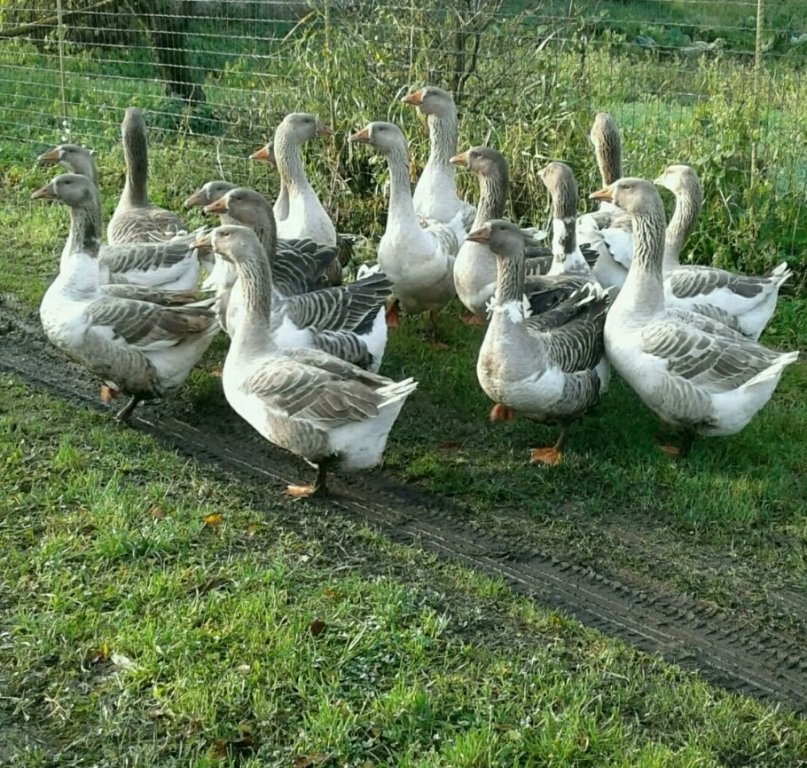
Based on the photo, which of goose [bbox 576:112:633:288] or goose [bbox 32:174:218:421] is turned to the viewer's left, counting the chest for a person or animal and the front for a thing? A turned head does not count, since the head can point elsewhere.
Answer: goose [bbox 32:174:218:421]

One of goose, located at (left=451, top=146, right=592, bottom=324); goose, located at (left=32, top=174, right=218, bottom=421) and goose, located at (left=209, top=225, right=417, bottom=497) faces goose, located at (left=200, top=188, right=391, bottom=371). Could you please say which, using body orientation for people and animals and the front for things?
goose, located at (left=451, top=146, right=592, bottom=324)

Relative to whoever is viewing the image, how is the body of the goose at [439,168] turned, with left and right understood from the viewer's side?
facing the viewer and to the left of the viewer

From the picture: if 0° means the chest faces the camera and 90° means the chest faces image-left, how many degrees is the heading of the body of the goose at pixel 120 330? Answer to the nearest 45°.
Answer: approximately 90°

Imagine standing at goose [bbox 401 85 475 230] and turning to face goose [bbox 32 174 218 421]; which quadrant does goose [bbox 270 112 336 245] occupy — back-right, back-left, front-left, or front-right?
front-right

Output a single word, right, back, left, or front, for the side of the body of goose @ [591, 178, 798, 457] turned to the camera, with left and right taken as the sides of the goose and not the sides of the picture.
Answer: left

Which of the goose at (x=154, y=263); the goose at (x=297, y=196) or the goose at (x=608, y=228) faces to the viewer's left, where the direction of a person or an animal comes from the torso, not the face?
the goose at (x=154, y=263)

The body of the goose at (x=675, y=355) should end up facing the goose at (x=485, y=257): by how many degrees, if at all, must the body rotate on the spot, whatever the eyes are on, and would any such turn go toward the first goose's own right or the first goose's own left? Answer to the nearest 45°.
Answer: approximately 45° to the first goose's own right

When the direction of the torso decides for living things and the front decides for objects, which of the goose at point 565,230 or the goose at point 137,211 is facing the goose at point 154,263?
the goose at point 565,230

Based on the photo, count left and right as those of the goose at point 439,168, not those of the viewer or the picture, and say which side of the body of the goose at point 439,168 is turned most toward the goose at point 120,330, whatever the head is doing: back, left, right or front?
front
